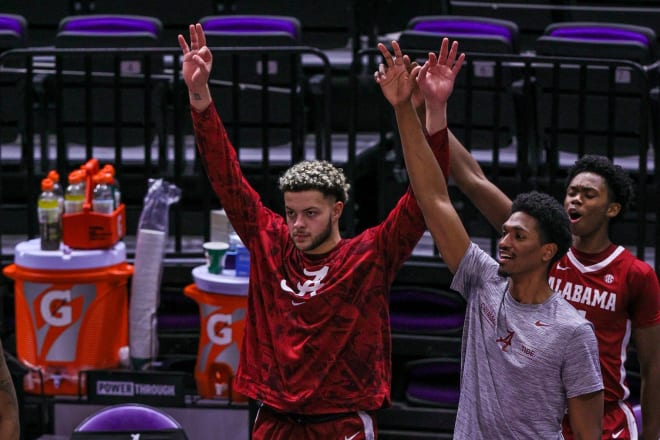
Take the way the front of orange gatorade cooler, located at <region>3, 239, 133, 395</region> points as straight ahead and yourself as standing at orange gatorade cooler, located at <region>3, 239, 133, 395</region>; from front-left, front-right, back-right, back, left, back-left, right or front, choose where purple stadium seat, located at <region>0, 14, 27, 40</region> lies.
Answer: back

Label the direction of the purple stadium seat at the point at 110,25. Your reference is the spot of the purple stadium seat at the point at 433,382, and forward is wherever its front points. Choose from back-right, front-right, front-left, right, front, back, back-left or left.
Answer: back-right

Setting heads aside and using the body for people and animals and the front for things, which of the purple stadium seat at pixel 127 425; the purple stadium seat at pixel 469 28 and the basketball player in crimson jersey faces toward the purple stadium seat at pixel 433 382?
the purple stadium seat at pixel 469 28

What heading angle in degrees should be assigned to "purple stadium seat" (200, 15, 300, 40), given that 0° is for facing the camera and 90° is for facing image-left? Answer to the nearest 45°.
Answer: approximately 0°

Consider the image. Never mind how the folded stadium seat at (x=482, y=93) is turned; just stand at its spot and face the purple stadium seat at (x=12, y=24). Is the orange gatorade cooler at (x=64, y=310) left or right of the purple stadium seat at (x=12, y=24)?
left

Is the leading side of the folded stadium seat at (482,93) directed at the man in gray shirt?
yes

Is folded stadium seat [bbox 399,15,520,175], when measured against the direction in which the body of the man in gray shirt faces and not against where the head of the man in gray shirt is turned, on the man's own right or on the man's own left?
on the man's own right

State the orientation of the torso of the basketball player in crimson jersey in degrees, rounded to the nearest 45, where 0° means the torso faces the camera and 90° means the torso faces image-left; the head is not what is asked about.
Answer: approximately 45°

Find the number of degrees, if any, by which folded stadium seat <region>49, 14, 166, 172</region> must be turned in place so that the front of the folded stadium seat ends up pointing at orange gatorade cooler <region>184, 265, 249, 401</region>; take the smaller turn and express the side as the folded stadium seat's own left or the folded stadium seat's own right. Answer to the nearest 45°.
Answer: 0° — it already faces it

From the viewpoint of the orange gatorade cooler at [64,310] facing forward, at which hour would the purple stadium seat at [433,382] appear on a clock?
The purple stadium seat is roughly at 9 o'clock from the orange gatorade cooler.

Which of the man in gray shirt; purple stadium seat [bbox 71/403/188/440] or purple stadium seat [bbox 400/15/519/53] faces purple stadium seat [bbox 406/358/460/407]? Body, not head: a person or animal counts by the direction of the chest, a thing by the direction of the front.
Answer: purple stadium seat [bbox 400/15/519/53]
